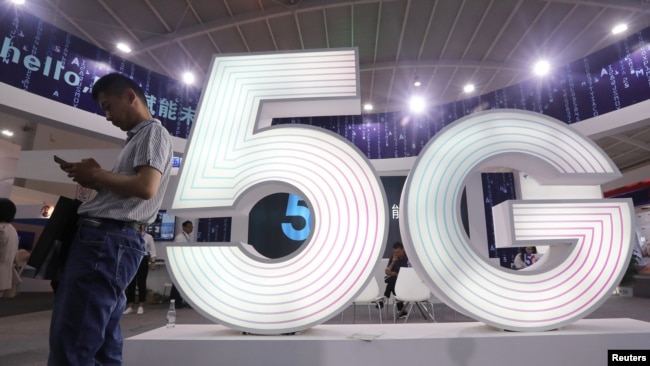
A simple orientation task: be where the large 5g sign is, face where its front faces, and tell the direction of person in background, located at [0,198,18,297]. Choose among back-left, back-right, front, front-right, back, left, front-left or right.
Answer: right

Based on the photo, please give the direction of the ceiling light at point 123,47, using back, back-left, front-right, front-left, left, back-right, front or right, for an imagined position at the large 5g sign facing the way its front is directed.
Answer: back-right

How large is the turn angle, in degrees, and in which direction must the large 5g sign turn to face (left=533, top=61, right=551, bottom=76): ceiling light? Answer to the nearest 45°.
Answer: approximately 135° to its left

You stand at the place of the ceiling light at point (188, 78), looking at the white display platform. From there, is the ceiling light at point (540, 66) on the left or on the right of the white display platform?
left

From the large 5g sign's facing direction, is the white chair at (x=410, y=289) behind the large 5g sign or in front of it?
behind

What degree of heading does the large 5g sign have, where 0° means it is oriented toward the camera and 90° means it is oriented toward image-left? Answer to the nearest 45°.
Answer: approximately 0°

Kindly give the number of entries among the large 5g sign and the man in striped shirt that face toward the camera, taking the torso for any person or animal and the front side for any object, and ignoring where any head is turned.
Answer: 1
